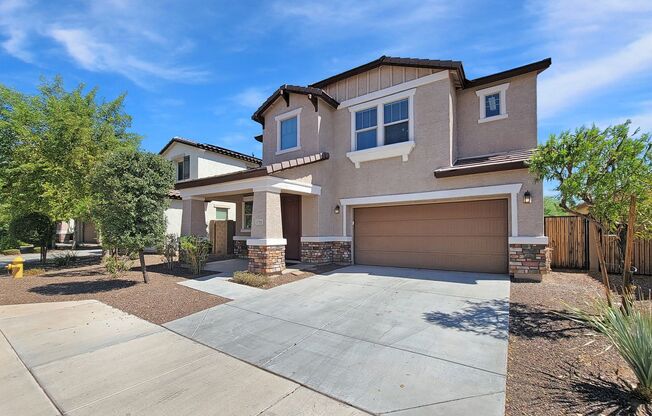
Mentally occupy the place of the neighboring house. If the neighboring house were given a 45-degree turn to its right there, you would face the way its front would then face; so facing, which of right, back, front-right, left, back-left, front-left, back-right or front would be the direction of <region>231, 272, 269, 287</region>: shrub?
left

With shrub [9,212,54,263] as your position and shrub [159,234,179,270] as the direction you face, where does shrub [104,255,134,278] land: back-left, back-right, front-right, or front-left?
front-right

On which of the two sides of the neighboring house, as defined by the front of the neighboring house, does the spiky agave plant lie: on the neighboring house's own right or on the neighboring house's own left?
on the neighboring house's own left

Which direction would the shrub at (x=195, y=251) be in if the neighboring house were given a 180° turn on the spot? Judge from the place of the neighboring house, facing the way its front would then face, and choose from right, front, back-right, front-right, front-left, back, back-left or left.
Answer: back-right

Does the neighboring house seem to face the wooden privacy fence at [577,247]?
no

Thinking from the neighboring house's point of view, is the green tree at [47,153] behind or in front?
in front

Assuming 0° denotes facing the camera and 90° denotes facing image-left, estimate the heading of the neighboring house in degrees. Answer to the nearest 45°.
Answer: approximately 45°

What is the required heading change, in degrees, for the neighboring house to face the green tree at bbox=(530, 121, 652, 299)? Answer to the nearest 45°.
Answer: approximately 45° to its left

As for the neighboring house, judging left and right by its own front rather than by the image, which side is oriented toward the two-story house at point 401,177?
left
